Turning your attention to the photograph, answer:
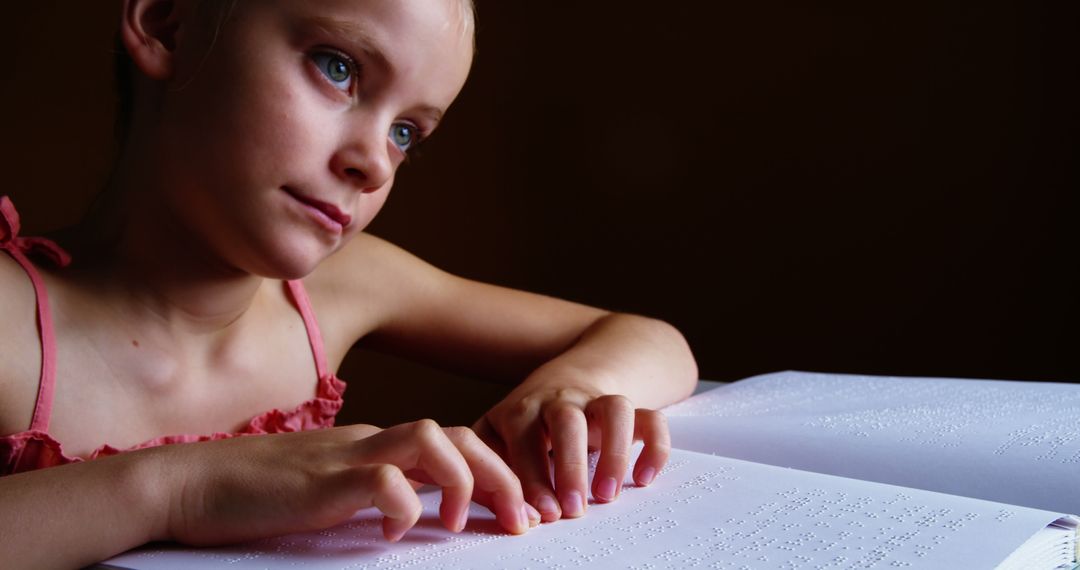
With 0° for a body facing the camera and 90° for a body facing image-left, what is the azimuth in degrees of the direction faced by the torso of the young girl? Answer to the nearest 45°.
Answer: approximately 315°

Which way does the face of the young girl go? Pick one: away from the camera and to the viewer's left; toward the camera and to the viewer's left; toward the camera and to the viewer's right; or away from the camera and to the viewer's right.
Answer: toward the camera and to the viewer's right
